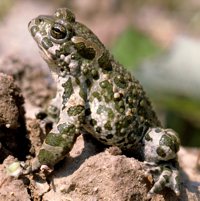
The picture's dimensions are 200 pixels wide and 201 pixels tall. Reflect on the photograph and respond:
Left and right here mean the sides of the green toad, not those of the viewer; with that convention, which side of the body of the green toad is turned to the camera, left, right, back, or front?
left

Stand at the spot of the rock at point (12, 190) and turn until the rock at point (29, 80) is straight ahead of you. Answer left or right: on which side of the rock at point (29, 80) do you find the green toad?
right

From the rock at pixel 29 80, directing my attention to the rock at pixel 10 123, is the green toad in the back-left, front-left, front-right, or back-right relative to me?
front-left

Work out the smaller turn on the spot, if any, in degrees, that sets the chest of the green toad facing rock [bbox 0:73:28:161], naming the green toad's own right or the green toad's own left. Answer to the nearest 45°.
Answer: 0° — it already faces it

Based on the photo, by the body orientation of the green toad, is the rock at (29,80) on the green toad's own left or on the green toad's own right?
on the green toad's own right

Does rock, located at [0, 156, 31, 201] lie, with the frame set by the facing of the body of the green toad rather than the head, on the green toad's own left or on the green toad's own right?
on the green toad's own left

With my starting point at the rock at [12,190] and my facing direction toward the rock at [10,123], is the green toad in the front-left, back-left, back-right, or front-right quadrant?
front-right
